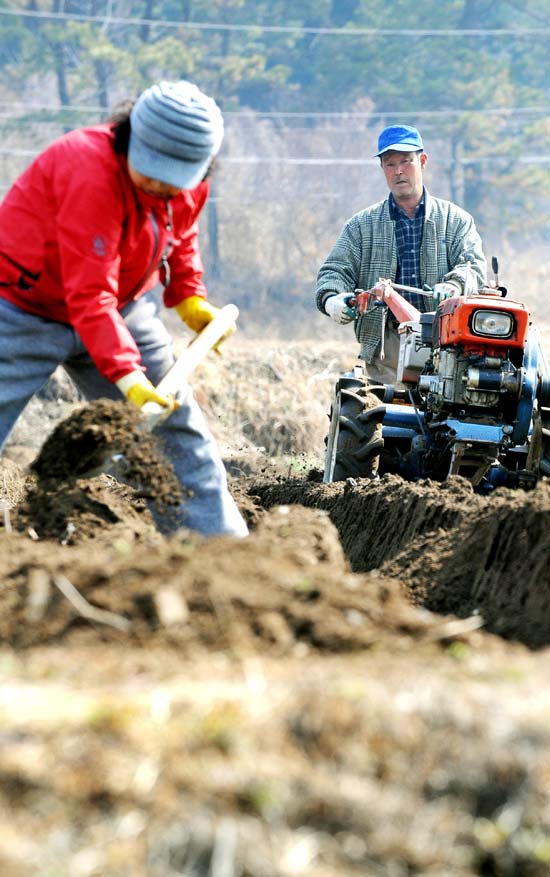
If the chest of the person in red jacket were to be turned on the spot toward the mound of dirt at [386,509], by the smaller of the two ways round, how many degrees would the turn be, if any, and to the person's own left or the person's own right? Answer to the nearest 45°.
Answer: approximately 90° to the person's own left

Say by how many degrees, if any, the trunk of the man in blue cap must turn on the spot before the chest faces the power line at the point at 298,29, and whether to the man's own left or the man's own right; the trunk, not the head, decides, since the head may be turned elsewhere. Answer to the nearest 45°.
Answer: approximately 180°

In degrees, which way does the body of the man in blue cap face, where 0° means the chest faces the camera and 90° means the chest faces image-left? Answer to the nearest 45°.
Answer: approximately 0°

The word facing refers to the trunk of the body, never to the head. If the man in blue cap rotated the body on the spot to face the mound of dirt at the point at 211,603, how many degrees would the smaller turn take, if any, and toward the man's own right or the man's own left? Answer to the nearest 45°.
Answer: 0° — they already face it

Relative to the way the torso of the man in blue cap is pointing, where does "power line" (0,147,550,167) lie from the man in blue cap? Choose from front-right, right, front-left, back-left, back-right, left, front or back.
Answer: back

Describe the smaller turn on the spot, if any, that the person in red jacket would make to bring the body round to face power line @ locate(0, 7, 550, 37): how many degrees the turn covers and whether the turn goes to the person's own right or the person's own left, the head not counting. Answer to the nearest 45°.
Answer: approximately 135° to the person's own left

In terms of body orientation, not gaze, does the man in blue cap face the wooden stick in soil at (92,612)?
yes

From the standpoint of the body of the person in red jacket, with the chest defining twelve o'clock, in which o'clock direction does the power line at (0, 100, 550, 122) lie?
The power line is roughly at 8 o'clock from the person in red jacket.

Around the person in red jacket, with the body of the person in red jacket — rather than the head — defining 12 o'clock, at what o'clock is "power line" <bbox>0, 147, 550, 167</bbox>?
The power line is roughly at 8 o'clock from the person in red jacket.
